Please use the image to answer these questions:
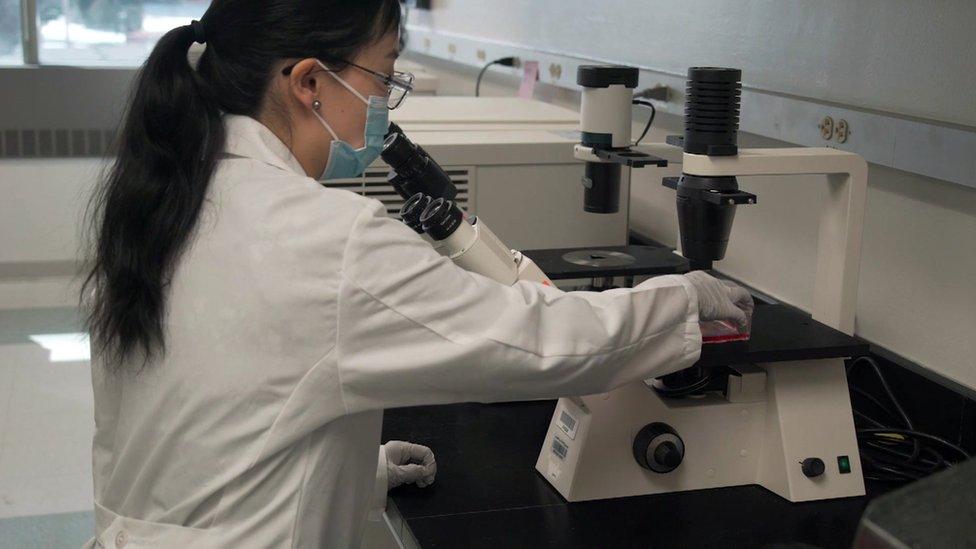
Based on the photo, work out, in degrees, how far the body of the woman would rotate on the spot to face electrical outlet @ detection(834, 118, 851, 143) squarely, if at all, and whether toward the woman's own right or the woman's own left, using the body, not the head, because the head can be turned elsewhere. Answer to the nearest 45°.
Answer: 0° — they already face it

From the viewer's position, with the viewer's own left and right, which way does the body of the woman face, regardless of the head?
facing away from the viewer and to the right of the viewer

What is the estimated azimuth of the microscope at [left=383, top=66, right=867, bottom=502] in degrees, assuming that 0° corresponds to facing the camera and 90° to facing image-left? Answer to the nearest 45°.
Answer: approximately 90°

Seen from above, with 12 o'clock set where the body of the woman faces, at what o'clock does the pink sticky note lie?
The pink sticky note is roughly at 11 o'clock from the woman.

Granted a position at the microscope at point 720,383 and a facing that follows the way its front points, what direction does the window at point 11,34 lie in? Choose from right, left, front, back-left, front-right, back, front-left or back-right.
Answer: front-right

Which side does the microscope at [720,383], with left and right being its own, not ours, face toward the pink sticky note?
right

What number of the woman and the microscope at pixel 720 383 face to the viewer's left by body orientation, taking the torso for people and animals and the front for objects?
1

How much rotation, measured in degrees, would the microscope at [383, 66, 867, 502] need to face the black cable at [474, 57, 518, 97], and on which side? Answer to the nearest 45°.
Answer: approximately 90° to its right
